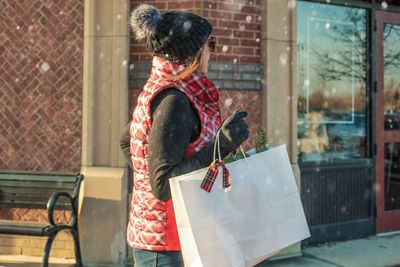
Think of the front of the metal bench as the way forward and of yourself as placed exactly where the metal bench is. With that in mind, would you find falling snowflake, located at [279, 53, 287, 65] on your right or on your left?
on your left

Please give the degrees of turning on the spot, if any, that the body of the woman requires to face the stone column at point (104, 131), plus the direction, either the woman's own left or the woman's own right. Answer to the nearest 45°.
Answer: approximately 90° to the woman's own left

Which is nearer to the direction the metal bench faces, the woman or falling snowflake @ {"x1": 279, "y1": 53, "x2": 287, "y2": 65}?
the woman

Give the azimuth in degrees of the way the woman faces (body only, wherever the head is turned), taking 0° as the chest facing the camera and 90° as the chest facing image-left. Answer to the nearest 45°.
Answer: approximately 270°

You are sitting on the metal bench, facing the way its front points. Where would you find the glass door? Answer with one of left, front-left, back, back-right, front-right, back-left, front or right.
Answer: back-left
